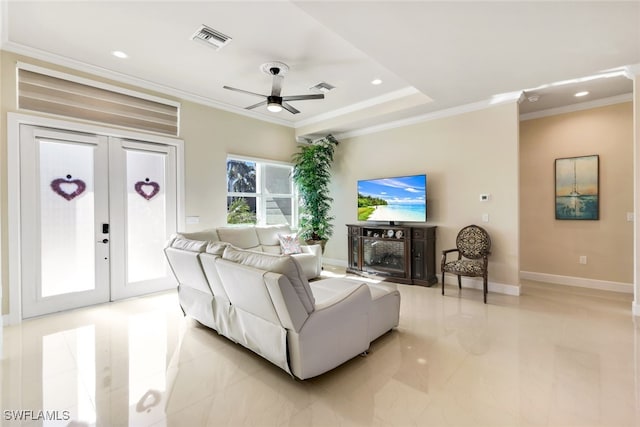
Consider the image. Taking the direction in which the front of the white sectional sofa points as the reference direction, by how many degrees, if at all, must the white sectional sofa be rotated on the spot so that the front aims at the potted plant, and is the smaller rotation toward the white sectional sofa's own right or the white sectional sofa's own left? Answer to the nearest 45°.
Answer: approximately 45° to the white sectional sofa's own left

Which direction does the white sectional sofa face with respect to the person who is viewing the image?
facing away from the viewer and to the right of the viewer

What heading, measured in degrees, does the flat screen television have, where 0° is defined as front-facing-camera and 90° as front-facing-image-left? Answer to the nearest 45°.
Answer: approximately 45°

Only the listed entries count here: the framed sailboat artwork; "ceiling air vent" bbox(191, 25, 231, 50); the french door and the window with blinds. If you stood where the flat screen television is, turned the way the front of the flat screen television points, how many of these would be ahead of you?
3

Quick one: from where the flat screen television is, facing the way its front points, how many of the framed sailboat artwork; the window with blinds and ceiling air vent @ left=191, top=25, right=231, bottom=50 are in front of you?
2

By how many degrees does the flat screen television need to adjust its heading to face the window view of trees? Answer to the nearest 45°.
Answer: approximately 45° to its right

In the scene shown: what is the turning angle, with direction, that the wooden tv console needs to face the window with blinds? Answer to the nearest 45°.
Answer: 0° — it already faces it

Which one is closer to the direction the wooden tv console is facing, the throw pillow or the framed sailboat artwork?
the throw pillow

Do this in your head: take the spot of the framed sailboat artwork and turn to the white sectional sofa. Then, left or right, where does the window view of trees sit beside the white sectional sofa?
right
